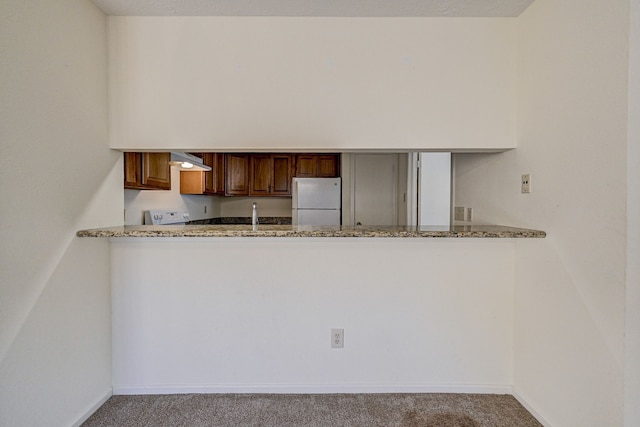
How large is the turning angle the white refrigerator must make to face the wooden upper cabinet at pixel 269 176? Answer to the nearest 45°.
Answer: approximately 135° to its right

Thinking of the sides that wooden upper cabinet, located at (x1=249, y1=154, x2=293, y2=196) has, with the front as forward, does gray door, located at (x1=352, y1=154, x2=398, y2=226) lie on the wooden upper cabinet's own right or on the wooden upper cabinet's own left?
on the wooden upper cabinet's own left

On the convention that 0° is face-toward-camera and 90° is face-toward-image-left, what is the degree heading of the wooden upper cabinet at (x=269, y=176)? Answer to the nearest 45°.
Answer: approximately 0°

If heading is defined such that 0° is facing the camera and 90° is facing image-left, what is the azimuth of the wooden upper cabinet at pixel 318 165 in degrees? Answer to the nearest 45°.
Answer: approximately 0°

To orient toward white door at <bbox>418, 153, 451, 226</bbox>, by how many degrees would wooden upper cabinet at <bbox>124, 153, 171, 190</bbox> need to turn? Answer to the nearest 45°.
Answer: approximately 45° to its left
